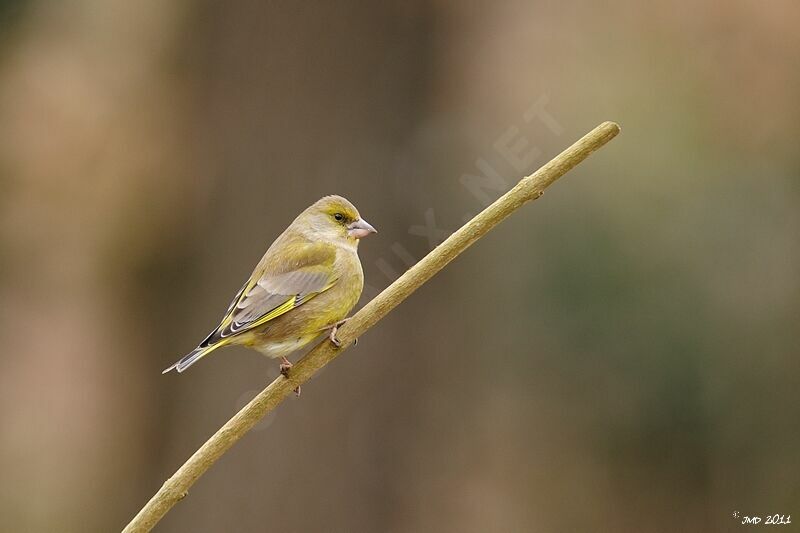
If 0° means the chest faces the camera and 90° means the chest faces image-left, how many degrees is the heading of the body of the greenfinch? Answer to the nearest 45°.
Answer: approximately 270°
